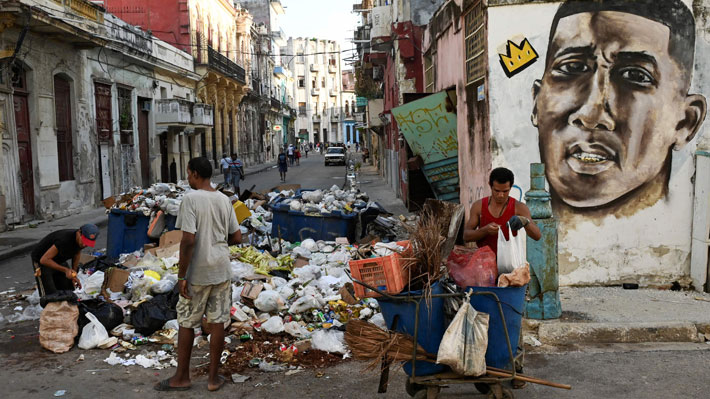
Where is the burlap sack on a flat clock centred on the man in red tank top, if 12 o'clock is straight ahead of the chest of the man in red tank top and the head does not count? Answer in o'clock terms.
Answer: The burlap sack is roughly at 3 o'clock from the man in red tank top.

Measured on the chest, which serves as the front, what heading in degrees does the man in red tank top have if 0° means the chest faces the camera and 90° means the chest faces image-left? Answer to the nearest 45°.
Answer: approximately 0°

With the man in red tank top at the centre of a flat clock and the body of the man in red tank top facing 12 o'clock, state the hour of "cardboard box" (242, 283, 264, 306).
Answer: The cardboard box is roughly at 4 o'clock from the man in red tank top.

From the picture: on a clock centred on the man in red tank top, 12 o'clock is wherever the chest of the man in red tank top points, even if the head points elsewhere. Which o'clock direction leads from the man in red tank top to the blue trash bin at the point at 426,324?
The blue trash bin is roughly at 1 o'clock from the man in red tank top.

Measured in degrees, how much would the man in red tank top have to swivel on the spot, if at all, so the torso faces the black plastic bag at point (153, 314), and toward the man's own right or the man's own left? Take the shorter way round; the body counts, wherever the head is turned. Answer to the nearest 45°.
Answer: approximately 90° to the man's own right
